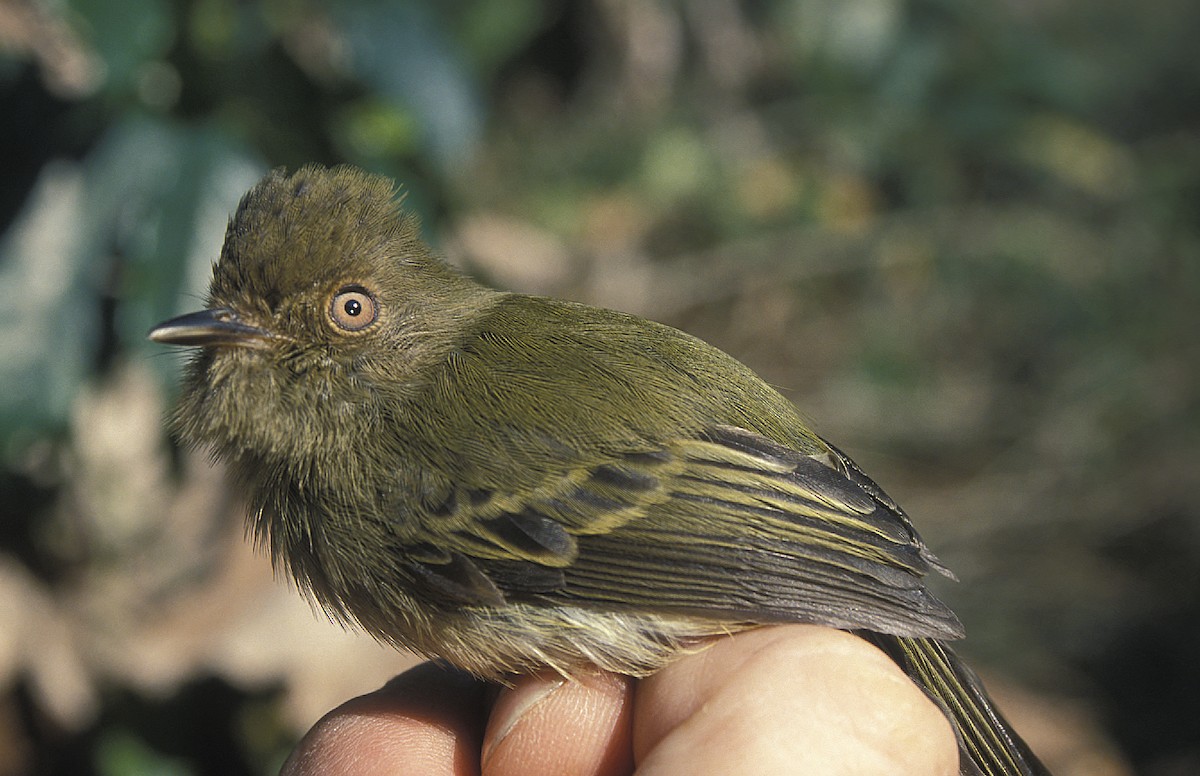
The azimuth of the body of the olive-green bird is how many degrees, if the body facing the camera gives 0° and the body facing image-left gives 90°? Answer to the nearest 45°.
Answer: approximately 90°
